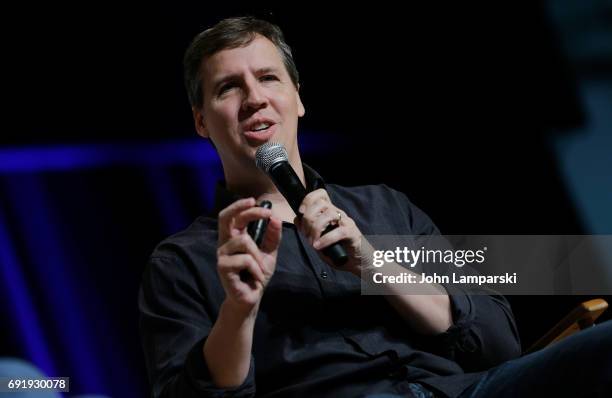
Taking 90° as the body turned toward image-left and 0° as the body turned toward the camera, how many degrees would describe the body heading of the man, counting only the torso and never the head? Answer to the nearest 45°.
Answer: approximately 0°
